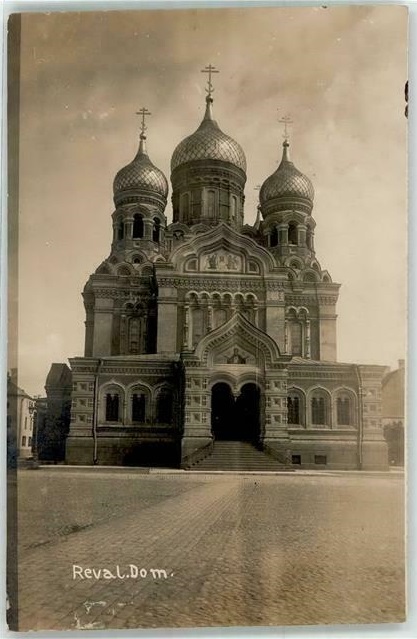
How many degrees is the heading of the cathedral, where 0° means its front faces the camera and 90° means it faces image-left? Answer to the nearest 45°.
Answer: approximately 0°

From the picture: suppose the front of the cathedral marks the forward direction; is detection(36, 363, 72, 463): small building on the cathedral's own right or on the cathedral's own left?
on the cathedral's own right
